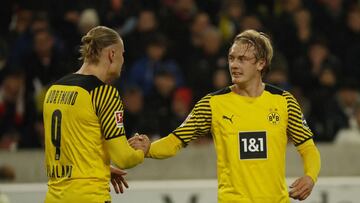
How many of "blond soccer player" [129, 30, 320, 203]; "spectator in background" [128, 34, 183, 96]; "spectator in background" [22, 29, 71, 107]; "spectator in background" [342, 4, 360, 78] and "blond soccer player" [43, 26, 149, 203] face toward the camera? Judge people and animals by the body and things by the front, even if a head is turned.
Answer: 4

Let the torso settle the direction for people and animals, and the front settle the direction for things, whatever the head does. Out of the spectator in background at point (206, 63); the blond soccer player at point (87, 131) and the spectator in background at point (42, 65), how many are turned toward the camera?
2

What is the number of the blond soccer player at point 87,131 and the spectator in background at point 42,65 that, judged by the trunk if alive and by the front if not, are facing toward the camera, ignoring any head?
1

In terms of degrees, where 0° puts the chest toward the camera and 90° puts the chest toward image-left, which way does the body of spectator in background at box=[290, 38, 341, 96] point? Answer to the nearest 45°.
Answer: approximately 0°

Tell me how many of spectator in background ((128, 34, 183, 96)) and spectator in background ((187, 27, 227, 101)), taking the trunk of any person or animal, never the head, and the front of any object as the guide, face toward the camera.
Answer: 2

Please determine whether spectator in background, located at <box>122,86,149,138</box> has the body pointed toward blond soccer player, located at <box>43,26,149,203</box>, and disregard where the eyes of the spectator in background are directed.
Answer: yes

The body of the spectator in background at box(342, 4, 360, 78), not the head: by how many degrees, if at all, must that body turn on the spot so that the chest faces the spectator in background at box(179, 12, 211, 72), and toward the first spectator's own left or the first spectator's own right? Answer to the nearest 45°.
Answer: approximately 45° to the first spectator's own right

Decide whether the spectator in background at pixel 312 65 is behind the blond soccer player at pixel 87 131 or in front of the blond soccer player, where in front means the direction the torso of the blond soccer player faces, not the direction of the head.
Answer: in front

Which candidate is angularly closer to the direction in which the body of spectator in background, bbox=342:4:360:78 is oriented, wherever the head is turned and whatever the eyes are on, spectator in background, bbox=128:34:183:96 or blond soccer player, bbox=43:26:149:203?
the blond soccer player

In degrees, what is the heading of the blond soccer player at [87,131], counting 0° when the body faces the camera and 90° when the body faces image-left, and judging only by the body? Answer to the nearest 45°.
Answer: approximately 225°
